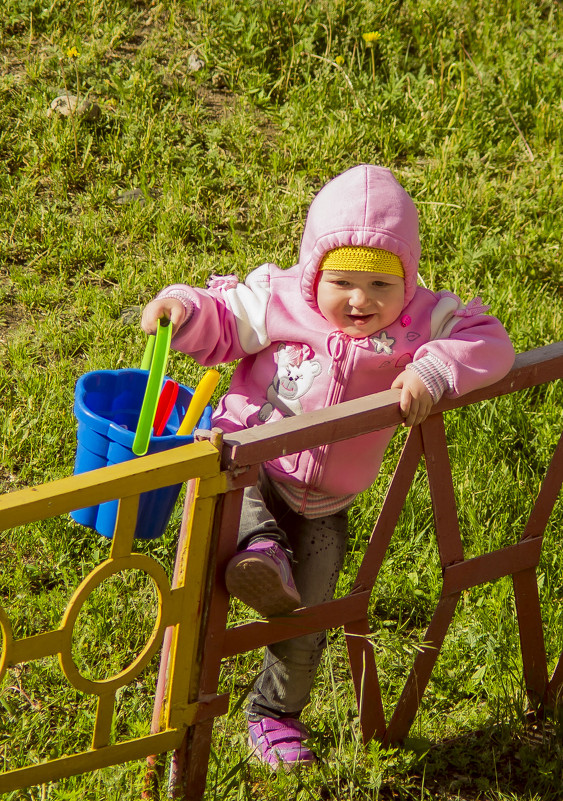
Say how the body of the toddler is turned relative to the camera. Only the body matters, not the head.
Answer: toward the camera
